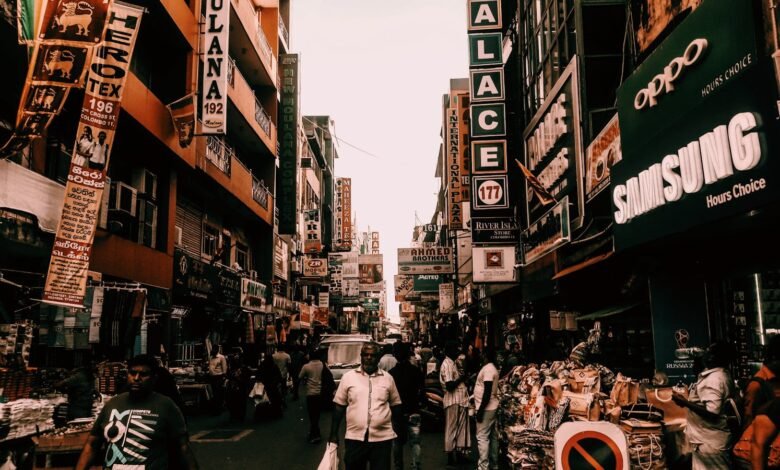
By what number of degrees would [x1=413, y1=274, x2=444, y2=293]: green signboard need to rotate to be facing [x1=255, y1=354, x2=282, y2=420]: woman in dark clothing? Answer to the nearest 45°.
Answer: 0° — it already faces them

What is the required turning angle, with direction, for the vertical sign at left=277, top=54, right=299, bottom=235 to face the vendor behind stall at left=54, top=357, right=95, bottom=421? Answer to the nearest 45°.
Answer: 0° — it already faces them

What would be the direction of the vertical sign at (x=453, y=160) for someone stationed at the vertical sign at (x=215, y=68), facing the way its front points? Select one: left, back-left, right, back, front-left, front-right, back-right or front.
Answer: back-left

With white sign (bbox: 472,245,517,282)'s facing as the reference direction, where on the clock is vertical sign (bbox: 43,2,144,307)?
The vertical sign is roughly at 1 o'clock from the white sign.

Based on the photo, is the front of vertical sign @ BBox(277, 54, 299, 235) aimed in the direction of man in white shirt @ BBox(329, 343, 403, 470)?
yes

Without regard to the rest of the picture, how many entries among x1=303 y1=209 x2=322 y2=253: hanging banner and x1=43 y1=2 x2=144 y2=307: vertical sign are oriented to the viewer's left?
0

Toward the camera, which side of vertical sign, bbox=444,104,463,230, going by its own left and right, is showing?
front

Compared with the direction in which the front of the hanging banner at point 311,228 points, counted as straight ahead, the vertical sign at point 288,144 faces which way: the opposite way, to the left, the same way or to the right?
the same way

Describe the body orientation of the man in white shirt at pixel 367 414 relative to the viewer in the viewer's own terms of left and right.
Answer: facing the viewer

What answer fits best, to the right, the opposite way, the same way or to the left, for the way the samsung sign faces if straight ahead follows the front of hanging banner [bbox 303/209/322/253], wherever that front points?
to the right

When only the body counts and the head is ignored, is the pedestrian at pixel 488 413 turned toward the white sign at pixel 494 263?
no

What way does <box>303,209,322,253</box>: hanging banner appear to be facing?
toward the camera

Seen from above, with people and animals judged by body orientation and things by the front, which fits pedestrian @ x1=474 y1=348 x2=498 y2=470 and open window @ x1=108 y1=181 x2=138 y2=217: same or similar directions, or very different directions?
very different directions

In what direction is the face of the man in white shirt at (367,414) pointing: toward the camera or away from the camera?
toward the camera

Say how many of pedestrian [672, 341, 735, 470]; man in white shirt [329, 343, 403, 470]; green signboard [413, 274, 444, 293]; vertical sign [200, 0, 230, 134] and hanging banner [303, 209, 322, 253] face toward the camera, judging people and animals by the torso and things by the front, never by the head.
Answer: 4

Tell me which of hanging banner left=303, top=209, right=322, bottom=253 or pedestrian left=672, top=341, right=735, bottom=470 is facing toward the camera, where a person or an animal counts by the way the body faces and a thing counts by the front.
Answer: the hanging banner

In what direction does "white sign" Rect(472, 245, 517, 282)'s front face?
toward the camera

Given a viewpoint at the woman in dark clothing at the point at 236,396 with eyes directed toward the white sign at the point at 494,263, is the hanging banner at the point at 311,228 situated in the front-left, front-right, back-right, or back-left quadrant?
front-left
